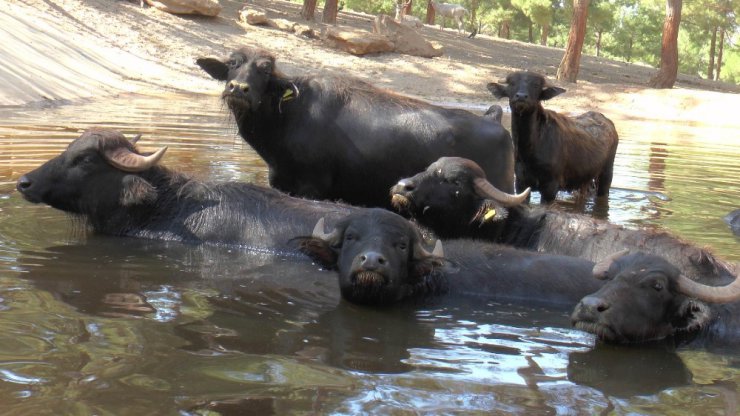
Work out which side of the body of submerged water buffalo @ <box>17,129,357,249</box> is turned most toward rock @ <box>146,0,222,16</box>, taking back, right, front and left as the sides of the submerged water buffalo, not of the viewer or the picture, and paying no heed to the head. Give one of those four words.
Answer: right

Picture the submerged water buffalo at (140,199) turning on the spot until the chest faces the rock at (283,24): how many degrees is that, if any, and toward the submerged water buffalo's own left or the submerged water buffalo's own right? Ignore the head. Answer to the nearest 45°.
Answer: approximately 90° to the submerged water buffalo's own right

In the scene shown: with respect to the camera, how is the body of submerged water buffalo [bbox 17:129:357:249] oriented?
to the viewer's left

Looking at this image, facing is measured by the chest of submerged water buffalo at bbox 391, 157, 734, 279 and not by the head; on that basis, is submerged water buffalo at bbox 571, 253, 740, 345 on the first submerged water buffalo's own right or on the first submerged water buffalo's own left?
on the first submerged water buffalo's own left

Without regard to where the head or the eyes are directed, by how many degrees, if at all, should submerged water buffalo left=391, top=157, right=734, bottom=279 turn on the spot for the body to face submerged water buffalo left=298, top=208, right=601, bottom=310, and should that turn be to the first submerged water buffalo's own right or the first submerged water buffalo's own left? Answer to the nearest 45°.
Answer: approximately 90° to the first submerged water buffalo's own left

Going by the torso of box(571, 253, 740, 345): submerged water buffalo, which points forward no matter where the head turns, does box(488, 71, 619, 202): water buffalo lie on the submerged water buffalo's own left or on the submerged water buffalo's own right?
on the submerged water buffalo's own right

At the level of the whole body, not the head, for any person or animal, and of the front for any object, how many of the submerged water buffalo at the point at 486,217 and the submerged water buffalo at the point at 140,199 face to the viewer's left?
2

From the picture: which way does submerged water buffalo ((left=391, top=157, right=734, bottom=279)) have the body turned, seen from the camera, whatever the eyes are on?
to the viewer's left

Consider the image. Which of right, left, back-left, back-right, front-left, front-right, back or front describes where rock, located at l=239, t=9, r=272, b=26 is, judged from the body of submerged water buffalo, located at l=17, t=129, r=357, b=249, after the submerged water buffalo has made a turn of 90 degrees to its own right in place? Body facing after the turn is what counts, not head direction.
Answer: front
